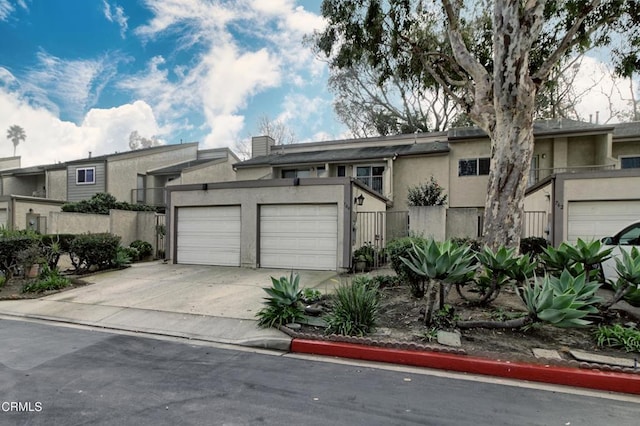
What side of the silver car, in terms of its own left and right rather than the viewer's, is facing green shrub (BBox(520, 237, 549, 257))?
front

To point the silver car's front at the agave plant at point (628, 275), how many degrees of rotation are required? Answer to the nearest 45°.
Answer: approximately 135° to its left

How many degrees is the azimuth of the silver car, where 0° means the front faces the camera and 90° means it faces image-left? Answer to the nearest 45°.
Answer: approximately 135°

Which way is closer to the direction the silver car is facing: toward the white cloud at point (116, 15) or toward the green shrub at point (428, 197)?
the green shrub

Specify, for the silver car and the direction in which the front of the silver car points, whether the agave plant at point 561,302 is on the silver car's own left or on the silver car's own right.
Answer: on the silver car's own left
